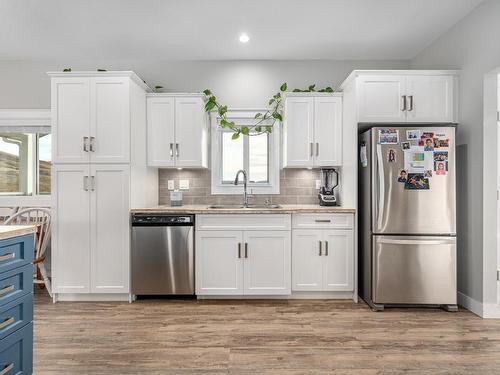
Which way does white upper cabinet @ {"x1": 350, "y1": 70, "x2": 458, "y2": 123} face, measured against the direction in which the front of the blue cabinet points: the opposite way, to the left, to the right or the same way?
to the right

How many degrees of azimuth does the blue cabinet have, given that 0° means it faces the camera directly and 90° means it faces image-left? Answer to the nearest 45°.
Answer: approximately 315°

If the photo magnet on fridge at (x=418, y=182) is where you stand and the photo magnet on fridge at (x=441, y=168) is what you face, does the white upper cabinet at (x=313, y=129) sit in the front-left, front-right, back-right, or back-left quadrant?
back-left

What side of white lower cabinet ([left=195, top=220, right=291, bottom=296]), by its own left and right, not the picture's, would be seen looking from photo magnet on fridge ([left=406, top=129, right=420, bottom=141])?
left

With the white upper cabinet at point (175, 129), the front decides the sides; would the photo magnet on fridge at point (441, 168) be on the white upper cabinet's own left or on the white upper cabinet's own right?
on the white upper cabinet's own left

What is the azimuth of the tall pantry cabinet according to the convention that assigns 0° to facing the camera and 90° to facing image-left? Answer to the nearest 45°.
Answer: approximately 0°

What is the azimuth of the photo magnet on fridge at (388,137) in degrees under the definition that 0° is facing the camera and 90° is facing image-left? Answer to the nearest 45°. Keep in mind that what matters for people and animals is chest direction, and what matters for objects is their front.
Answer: approximately 0°

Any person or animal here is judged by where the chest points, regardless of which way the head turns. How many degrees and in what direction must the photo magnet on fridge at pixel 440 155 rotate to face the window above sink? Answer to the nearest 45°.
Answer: approximately 90° to its right
